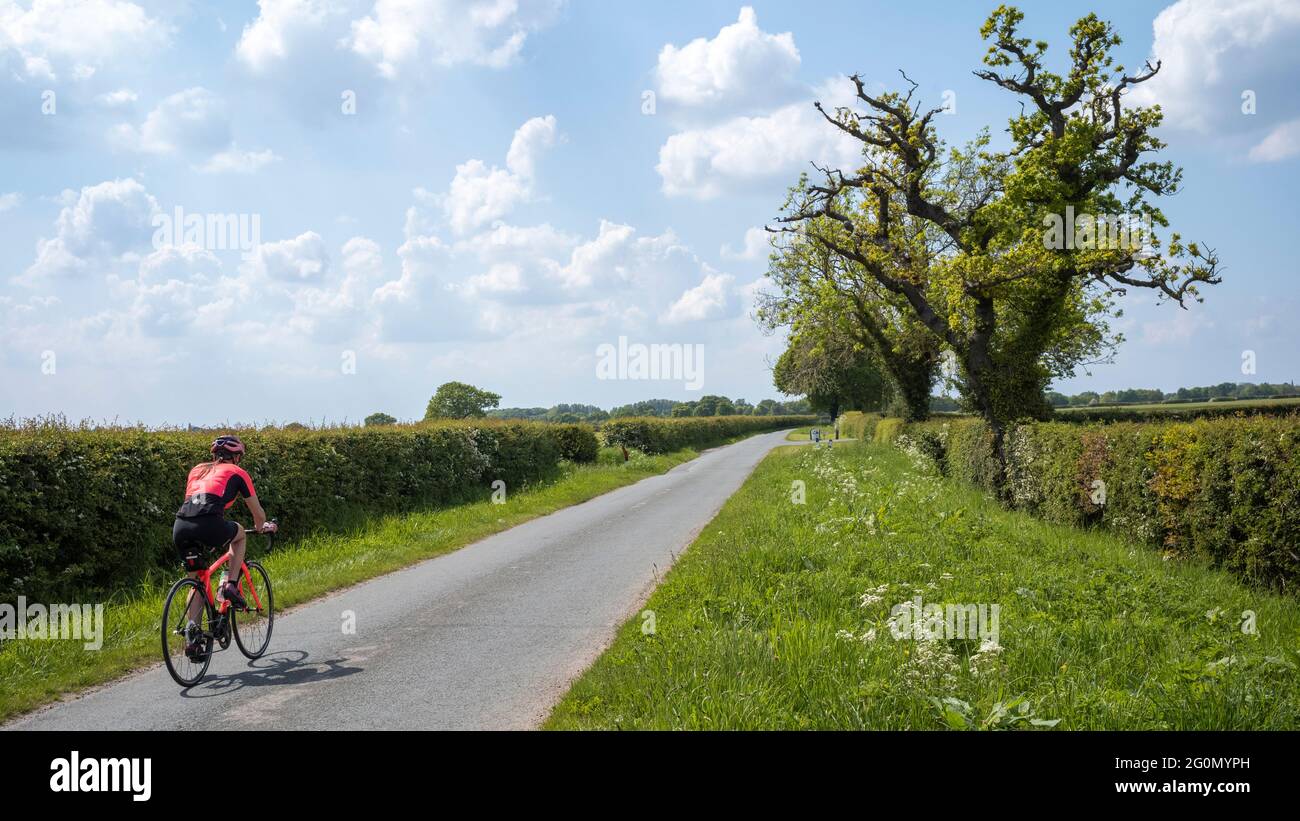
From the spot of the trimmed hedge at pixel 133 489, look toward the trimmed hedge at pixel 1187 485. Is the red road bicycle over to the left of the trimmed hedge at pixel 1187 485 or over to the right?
right

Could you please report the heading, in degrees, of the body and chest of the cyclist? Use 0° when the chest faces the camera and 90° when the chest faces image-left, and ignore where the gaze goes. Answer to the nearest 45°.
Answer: approximately 225°

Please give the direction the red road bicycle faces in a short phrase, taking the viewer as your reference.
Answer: facing away from the viewer and to the right of the viewer
